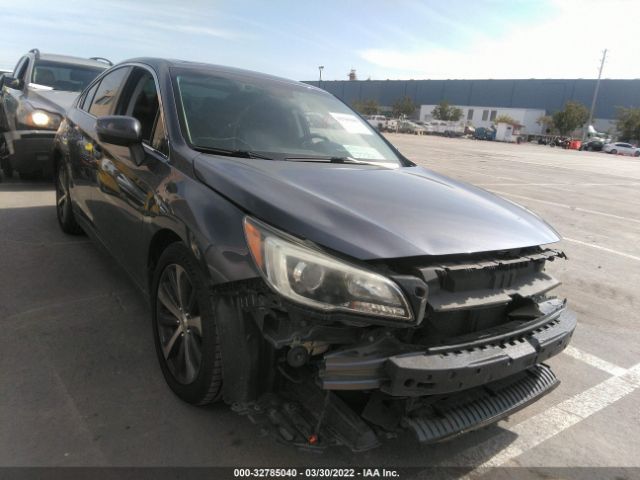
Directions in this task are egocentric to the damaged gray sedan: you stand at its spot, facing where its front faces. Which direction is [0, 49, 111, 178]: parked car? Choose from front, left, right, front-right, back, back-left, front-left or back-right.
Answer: back

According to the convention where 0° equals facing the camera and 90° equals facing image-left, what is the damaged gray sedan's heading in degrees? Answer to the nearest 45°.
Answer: approximately 315°
